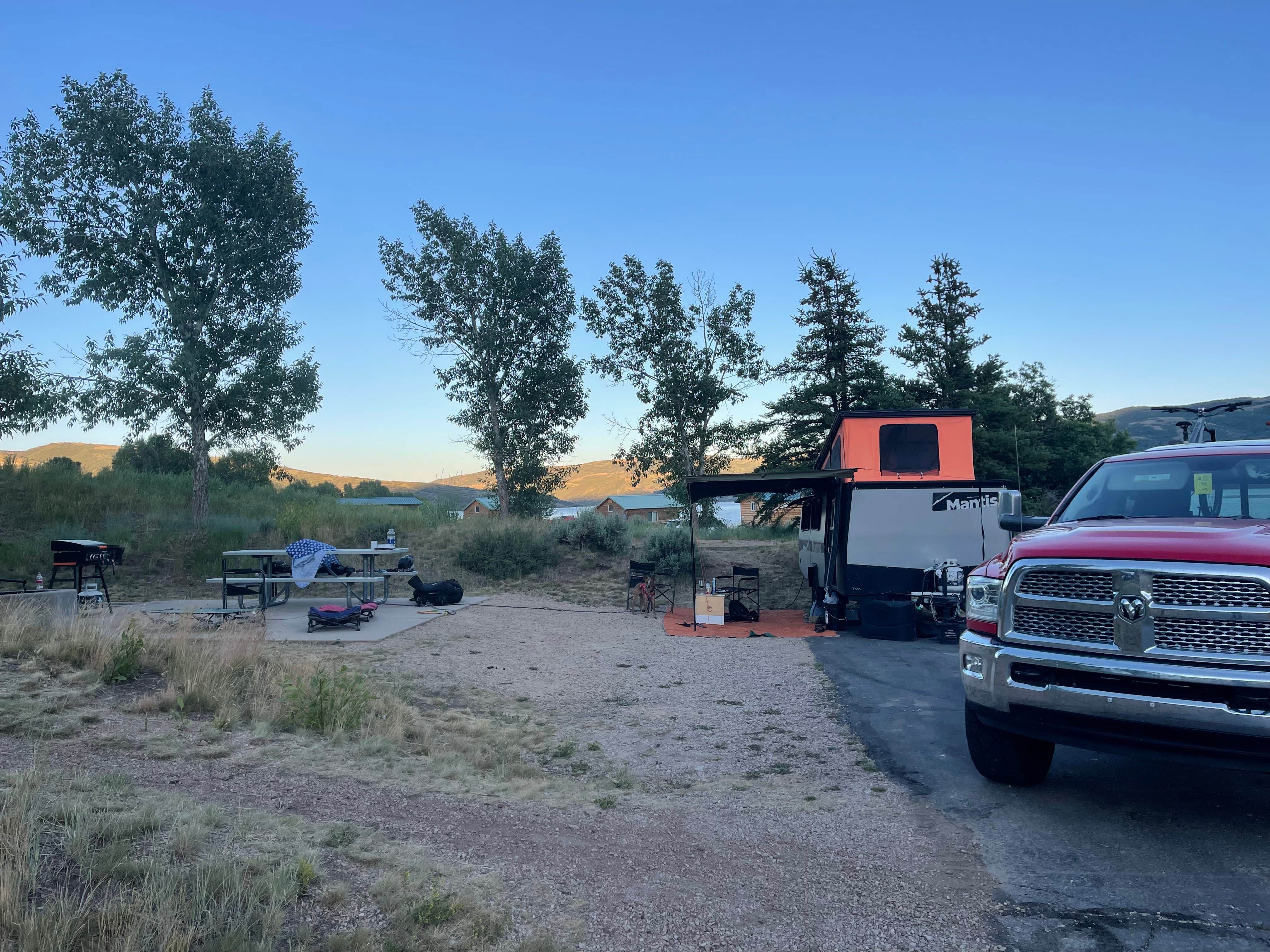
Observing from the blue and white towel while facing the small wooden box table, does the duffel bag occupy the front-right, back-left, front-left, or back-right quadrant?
front-left

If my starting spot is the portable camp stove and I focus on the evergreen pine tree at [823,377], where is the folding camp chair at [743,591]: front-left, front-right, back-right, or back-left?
front-right

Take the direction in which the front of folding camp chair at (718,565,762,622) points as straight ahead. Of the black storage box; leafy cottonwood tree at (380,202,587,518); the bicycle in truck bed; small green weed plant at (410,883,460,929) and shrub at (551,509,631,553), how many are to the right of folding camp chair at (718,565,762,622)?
2

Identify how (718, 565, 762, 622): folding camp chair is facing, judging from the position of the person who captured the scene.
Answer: facing the viewer and to the left of the viewer

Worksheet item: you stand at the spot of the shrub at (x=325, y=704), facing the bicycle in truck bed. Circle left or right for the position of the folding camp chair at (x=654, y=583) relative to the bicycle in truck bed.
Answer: left

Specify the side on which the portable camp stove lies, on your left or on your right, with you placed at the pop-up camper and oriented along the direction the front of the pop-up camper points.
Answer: on your right

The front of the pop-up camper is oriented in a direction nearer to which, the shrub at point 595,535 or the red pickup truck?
the red pickup truck

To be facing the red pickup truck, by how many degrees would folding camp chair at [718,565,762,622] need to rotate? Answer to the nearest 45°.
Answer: approximately 45° to its left

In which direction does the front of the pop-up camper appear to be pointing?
toward the camera

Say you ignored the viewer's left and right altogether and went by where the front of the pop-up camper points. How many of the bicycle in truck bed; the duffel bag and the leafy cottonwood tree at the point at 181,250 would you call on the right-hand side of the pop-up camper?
2

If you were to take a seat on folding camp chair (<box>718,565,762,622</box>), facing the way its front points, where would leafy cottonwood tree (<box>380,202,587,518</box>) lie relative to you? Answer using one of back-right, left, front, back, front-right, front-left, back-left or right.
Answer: right

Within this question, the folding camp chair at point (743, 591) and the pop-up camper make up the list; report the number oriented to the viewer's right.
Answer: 0
